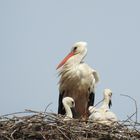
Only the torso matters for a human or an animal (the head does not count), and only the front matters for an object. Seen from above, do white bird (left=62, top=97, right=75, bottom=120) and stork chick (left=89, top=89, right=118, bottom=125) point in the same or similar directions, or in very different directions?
same or similar directions

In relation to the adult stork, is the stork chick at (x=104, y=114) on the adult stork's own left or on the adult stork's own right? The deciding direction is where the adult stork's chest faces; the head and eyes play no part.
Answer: on the adult stork's own left

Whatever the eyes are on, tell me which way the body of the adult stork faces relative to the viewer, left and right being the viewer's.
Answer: facing the viewer and to the left of the viewer
